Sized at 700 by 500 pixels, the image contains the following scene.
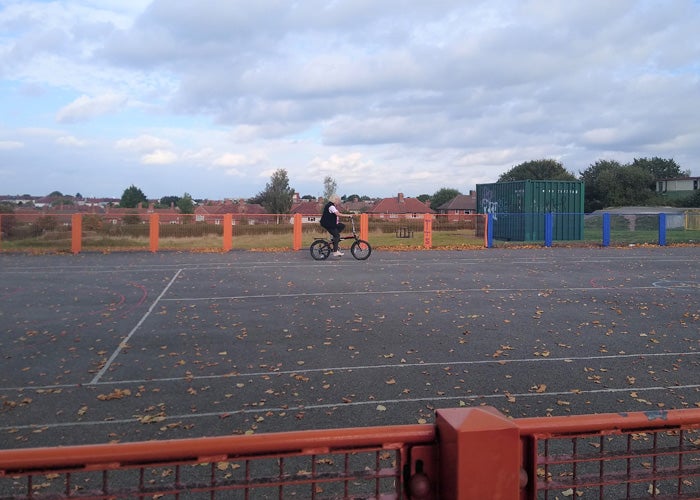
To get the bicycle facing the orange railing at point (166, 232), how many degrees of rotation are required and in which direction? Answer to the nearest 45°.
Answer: approximately 135° to its left

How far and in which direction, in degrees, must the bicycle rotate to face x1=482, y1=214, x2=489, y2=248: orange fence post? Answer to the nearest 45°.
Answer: approximately 45° to its left

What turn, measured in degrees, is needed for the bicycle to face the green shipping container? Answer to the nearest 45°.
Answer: approximately 45° to its left

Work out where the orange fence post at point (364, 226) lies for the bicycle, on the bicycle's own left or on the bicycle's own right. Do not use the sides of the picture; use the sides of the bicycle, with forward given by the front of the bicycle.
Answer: on the bicycle's own left

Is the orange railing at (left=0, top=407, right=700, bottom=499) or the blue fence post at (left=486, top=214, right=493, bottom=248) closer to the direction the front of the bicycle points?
the blue fence post

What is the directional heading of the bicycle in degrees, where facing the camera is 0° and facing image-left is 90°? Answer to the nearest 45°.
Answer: approximately 270°

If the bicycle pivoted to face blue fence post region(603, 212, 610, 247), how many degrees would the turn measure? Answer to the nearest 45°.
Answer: approximately 45° to its left

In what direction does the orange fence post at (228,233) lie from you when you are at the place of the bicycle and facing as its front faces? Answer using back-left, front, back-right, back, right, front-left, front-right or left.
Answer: back-left

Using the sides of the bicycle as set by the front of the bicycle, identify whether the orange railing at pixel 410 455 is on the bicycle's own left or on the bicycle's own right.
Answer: on the bicycle's own right
